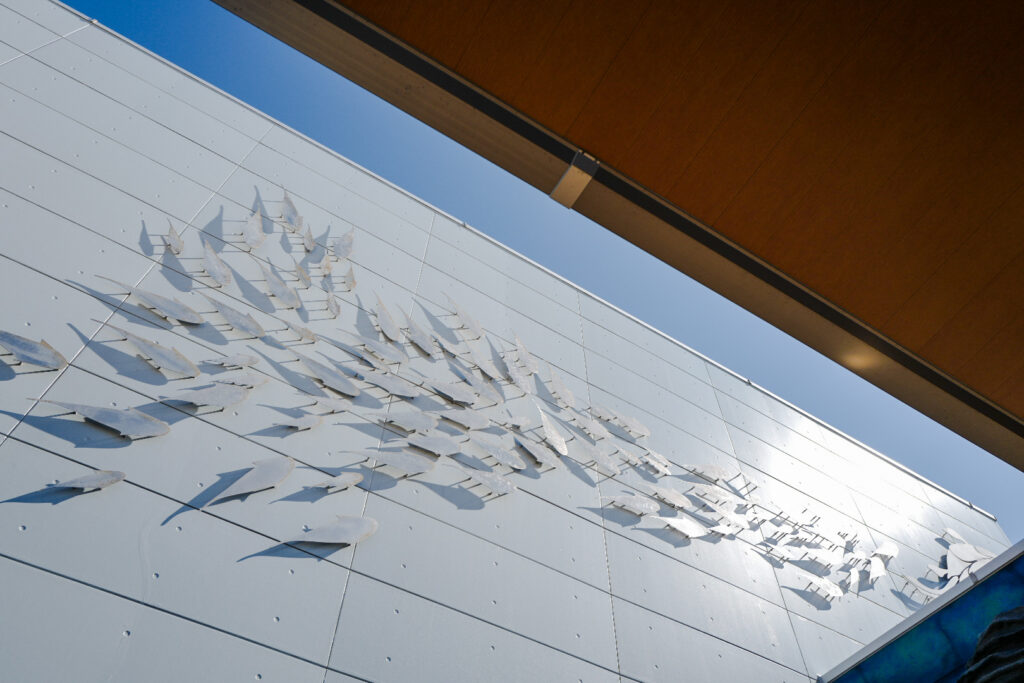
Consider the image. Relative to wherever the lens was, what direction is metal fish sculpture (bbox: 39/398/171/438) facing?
facing to the right of the viewer

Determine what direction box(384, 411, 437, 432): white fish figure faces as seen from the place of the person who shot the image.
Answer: facing to the right of the viewer

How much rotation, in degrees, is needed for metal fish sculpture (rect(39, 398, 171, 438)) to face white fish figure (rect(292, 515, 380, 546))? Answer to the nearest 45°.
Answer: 0° — it already faces it

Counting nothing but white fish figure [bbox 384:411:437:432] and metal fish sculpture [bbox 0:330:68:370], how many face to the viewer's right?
2

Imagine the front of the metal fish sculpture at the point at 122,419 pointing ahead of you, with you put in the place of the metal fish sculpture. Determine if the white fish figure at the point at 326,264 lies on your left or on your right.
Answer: on your left

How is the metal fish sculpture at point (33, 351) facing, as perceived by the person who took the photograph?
facing to the right of the viewer
